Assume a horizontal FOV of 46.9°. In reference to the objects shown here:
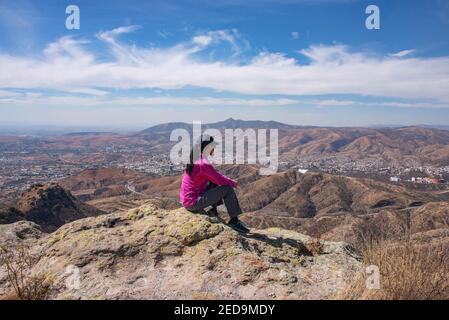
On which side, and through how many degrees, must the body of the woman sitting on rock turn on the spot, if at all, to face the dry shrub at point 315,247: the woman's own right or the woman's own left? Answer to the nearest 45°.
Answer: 0° — they already face it

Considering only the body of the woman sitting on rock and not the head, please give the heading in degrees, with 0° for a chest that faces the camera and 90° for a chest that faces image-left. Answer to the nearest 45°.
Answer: approximately 270°
